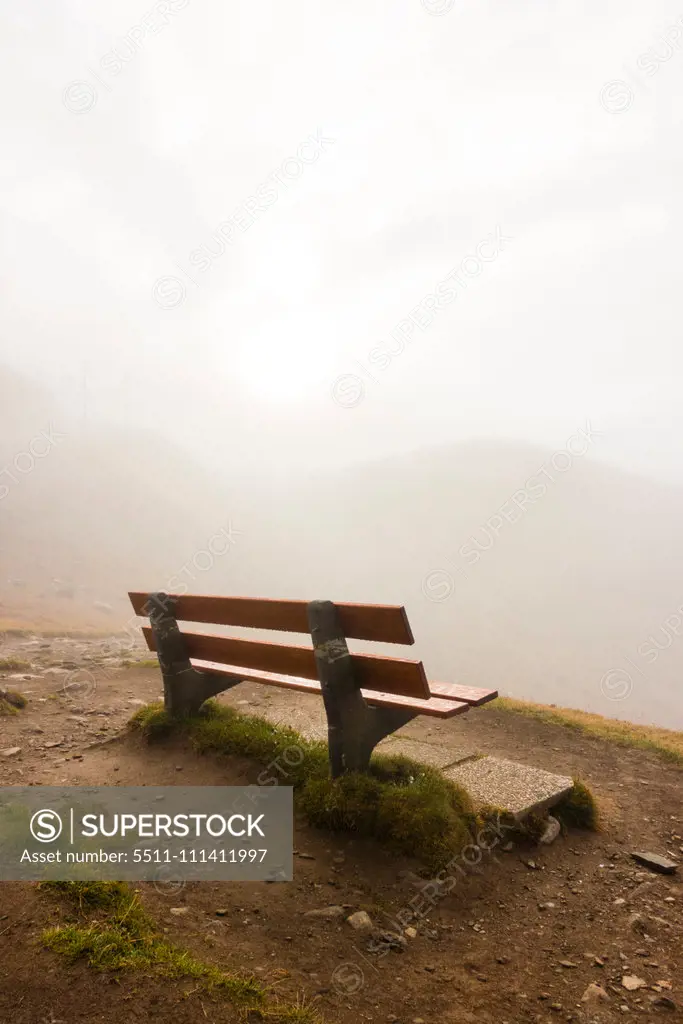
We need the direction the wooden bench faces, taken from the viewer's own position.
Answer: facing away from the viewer and to the right of the viewer

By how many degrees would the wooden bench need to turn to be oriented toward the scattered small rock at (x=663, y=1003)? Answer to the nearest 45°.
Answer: approximately 90° to its right

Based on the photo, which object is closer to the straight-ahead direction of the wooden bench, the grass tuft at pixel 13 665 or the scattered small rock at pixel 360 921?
the grass tuft

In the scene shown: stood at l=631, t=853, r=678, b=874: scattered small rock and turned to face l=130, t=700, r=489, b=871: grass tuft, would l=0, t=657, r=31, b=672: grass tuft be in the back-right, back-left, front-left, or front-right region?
front-right

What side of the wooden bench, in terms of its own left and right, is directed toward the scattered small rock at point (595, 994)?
right

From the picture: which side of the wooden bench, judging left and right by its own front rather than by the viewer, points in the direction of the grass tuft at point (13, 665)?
left
